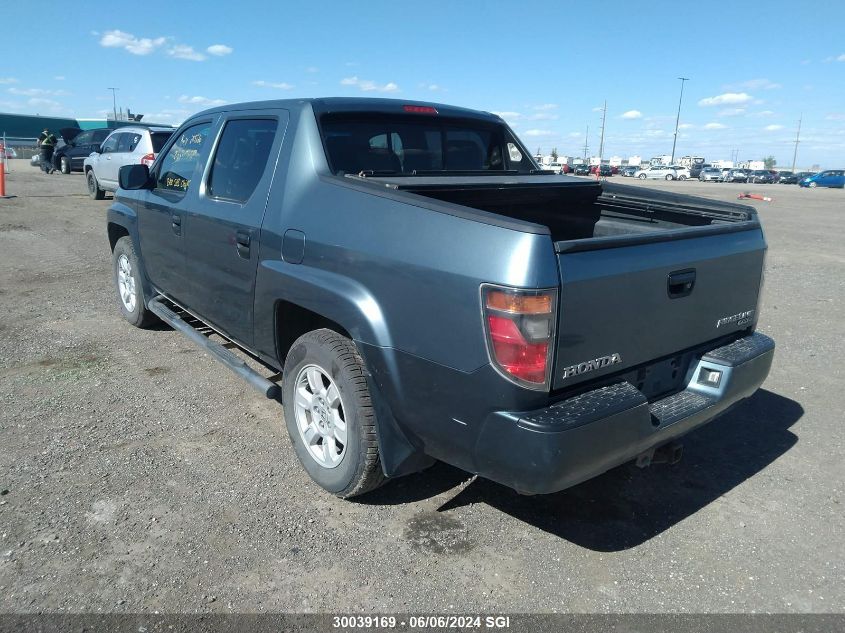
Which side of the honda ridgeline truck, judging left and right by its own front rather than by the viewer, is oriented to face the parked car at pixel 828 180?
right

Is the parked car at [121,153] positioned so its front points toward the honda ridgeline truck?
no

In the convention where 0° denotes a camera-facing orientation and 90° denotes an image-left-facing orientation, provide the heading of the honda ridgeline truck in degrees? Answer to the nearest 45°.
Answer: approximately 135°

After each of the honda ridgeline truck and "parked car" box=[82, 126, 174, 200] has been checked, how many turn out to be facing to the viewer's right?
0

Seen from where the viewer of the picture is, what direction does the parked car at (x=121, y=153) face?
facing away from the viewer and to the left of the viewer

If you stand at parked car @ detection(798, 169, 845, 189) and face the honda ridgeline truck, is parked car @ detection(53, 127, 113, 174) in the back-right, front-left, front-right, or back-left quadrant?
front-right

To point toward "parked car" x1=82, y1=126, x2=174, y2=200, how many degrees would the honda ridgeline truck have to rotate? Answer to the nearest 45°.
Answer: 0° — it already faces it

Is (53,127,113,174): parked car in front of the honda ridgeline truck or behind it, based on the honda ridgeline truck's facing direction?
in front
